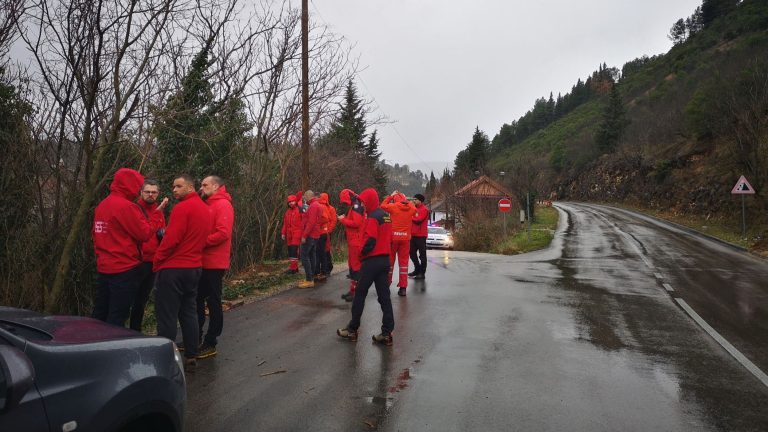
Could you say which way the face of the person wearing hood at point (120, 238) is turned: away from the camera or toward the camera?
away from the camera

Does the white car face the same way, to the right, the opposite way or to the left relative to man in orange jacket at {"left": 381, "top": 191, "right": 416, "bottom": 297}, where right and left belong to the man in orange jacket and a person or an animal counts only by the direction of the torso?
the opposite way

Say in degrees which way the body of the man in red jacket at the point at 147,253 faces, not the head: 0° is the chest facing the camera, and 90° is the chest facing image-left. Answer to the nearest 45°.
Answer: approximately 0°

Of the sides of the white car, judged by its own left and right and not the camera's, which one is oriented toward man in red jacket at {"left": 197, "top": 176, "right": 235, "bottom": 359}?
front

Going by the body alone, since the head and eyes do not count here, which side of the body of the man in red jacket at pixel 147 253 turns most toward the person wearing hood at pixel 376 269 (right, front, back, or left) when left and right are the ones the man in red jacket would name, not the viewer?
left

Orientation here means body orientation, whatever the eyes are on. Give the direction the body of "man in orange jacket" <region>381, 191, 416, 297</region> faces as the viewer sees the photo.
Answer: away from the camera

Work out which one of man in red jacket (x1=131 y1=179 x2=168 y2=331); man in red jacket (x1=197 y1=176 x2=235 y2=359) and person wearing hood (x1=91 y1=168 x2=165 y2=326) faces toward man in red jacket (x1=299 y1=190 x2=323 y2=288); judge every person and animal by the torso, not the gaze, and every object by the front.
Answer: the person wearing hood

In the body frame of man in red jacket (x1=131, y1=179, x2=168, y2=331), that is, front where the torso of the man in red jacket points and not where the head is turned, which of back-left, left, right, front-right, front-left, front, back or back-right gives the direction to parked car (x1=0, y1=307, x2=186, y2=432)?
front

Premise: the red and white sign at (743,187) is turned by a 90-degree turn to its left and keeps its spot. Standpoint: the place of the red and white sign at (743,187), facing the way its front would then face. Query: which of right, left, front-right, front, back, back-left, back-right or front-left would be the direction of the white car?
back-right

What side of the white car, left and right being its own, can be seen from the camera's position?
front

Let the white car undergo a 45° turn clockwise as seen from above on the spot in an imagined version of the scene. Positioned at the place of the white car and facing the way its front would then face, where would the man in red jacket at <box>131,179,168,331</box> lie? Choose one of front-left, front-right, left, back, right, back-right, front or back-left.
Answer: front-left

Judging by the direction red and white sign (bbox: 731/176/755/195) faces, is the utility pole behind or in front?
in front

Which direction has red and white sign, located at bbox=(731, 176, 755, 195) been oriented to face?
toward the camera
